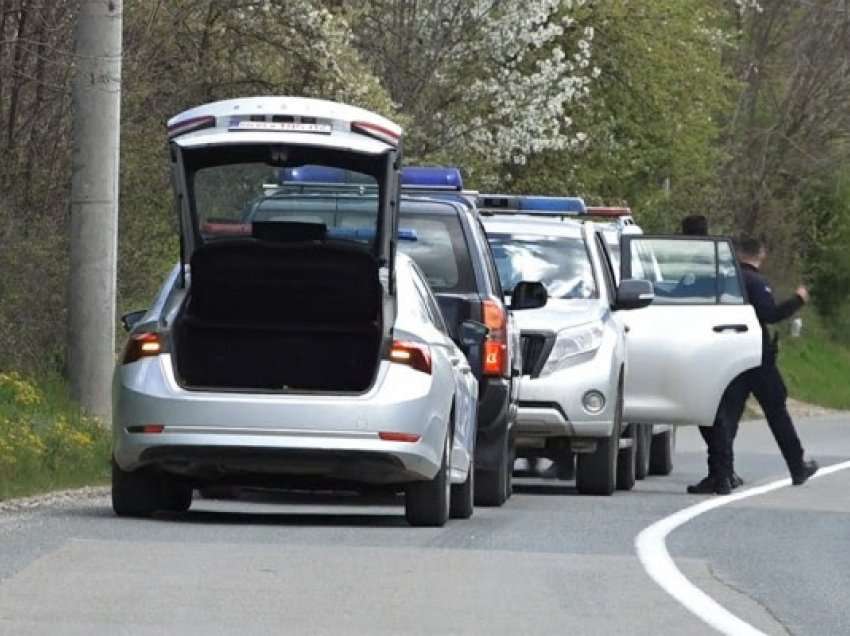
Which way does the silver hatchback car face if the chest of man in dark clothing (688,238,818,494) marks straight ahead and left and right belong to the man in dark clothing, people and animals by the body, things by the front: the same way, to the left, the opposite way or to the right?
to the left

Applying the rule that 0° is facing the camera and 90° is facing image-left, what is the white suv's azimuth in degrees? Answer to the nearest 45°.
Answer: approximately 0°

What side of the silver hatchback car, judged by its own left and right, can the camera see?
back

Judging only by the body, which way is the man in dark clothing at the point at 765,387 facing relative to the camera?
to the viewer's right

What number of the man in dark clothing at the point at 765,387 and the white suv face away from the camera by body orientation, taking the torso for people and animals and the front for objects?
0

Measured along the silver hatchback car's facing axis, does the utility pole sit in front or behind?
in front

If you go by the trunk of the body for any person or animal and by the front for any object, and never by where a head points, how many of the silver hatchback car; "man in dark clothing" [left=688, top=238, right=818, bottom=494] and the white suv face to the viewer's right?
1

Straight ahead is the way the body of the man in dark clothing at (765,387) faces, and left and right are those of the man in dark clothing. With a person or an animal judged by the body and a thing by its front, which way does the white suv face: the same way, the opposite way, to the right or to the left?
to the right

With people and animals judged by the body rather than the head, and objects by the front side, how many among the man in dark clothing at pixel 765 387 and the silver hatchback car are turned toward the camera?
0
